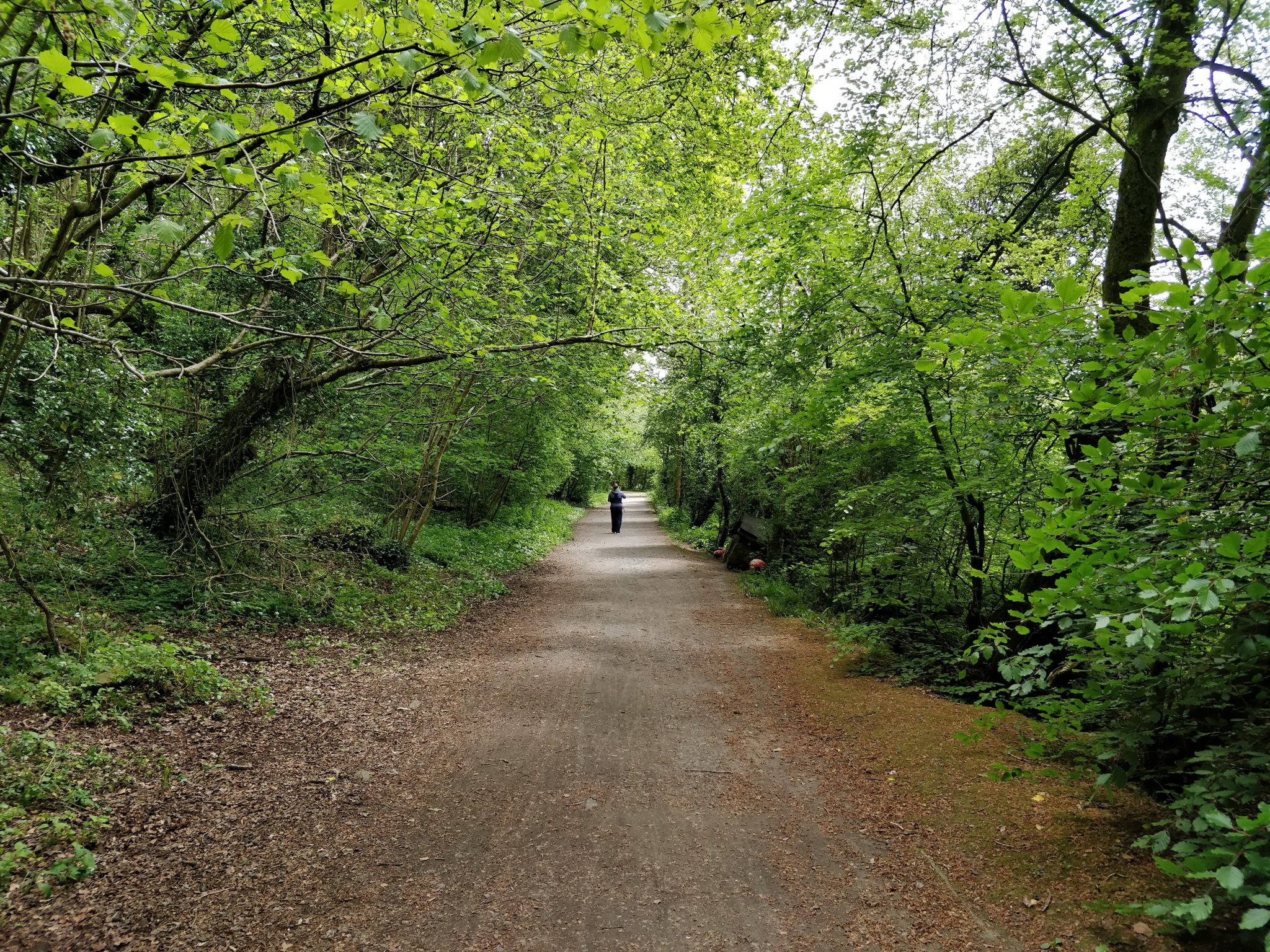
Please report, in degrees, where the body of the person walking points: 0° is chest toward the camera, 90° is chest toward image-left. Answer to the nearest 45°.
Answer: approximately 180°

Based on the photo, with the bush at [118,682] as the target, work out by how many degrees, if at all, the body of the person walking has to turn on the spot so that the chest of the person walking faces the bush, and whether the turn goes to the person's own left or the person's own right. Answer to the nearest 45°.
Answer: approximately 180°
